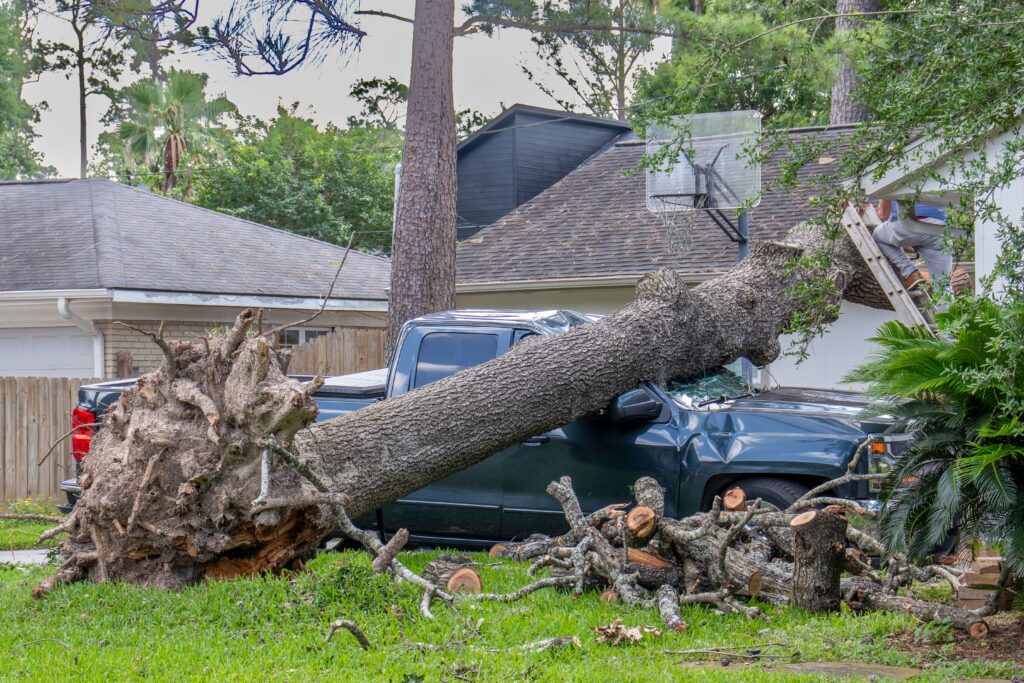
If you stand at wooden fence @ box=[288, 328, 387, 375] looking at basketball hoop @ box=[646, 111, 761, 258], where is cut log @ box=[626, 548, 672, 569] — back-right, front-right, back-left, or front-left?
front-right

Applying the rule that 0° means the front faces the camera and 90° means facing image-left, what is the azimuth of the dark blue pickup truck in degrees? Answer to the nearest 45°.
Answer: approximately 270°

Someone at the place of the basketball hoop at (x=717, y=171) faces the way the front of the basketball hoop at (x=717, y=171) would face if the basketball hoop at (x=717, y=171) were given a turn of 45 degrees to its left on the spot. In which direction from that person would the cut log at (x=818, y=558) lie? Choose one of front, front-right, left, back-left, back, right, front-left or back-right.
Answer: front

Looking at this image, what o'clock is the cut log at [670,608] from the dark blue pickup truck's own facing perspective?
The cut log is roughly at 3 o'clock from the dark blue pickup truck.

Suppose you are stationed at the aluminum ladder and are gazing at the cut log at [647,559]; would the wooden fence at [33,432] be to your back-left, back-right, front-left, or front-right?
front-right

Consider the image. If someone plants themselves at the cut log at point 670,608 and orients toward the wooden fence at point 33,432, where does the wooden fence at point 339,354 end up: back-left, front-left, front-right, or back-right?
front-right

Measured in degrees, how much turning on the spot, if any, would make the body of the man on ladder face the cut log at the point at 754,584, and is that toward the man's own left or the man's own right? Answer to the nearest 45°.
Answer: approximately 90° to the man's own left

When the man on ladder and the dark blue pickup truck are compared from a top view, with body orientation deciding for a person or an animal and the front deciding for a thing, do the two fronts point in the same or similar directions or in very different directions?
very different directions

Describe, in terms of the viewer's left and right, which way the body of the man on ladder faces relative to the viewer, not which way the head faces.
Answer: facing to the left of the viewer

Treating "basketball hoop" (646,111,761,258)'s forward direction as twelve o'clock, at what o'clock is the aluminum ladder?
The aluminum ladder is roughly at 9 o'clock from the basketball hoop.

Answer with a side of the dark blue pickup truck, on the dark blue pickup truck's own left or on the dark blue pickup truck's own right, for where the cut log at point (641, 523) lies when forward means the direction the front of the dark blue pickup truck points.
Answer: on the dark blue pickup truck's own right

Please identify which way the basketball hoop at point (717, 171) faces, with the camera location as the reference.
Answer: facing the viewer and to the left of the viewer

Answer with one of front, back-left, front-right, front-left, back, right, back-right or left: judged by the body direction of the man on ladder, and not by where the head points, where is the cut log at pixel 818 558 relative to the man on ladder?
left
